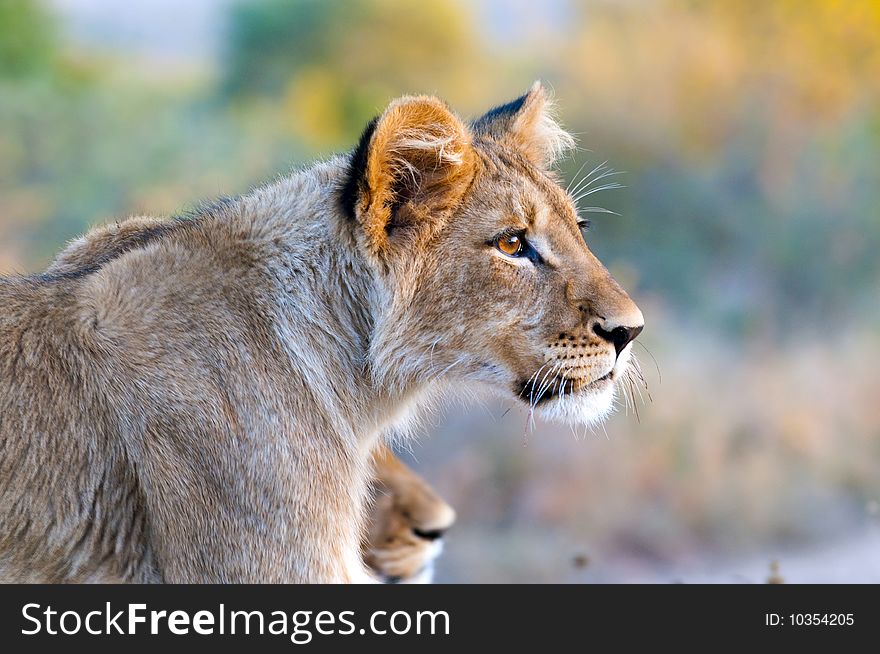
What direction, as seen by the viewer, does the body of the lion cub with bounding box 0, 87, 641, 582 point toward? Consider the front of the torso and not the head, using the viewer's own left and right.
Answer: facing to the right of the viewer
